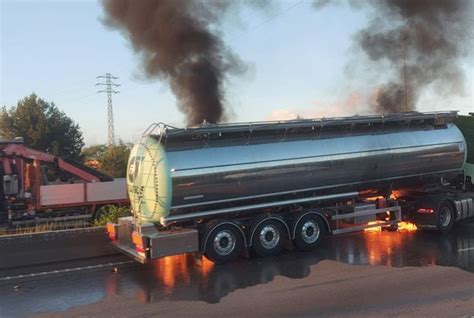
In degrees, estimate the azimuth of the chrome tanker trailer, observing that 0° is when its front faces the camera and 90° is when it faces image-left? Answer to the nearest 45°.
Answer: approximately 225°

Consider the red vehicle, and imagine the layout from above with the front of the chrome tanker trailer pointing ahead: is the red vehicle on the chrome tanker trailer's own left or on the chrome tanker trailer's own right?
on the chrome tanker trailer's own left

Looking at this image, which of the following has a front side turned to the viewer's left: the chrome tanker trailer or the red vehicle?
the red vehicle

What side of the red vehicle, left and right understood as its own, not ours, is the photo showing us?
left

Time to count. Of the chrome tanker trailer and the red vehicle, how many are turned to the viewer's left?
1

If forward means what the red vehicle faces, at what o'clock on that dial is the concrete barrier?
The concrete barrier is roughly at 9 o'clock from the red vehicle.

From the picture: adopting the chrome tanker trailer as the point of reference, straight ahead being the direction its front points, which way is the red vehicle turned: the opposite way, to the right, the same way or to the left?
the opposite way

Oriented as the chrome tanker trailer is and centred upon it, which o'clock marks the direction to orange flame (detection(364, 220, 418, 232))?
The orange flame is roughly at 12 o'clock from the chrome tanker trailer.

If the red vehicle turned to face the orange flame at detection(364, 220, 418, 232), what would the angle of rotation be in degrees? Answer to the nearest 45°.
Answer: approximately 135° to its left
